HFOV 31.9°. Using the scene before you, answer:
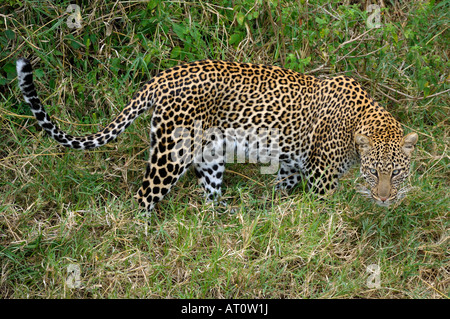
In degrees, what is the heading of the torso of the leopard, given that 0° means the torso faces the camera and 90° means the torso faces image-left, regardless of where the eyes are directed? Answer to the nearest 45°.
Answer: approximately 270°
